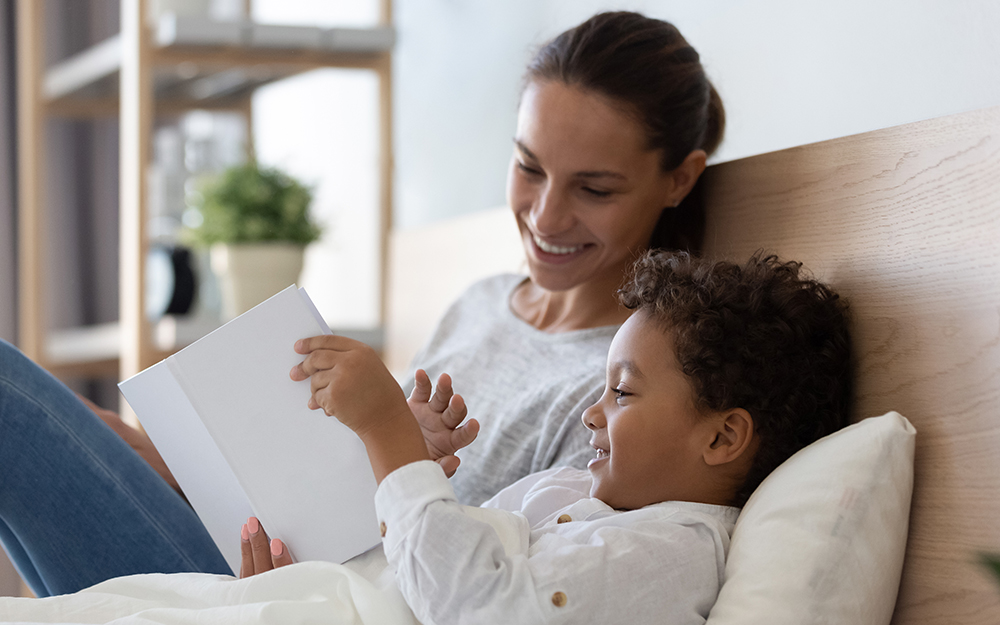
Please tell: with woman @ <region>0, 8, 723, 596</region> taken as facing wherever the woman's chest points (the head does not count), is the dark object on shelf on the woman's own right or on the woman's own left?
on the woman's own right

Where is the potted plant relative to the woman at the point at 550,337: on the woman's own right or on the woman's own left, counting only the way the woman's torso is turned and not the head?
on the woman's own right

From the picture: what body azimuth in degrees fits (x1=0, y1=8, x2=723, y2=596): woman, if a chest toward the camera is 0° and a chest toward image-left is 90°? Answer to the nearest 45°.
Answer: approximately 45°

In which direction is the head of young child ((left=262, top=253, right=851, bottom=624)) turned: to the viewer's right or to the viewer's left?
to the viewer's left

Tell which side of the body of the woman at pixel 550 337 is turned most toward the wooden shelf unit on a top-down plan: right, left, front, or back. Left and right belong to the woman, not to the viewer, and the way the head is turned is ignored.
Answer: right
